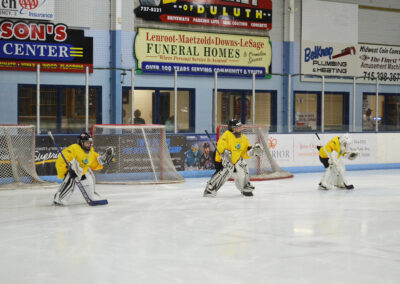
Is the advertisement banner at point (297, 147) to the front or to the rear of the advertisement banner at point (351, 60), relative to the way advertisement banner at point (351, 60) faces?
to the front

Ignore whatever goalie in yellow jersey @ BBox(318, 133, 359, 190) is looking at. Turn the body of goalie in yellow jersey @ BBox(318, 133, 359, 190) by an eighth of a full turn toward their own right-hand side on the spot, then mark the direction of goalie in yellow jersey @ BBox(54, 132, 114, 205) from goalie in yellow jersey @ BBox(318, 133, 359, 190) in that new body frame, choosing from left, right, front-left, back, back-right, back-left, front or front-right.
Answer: front-right

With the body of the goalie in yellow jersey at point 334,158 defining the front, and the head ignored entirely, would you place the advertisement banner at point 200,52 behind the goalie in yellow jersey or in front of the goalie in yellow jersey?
behind

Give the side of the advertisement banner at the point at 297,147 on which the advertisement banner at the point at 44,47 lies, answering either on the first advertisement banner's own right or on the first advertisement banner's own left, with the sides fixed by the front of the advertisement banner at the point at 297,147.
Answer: on the first advertisement banner's own right

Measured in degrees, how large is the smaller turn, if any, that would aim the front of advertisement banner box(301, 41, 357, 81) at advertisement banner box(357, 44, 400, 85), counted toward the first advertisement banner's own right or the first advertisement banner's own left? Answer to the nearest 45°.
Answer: approximately 135° to the first advertisement banner's own left

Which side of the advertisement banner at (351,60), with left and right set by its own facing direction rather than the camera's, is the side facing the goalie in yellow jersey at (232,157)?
front

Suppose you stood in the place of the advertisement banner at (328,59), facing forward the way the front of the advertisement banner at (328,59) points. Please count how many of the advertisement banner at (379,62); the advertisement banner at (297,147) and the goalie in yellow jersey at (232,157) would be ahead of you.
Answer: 2

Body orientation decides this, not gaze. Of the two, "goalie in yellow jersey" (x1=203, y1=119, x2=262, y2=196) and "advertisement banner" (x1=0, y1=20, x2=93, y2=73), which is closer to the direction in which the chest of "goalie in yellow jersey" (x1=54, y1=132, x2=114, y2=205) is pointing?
the goalie in yellow jersey

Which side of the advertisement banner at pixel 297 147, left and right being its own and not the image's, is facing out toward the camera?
front

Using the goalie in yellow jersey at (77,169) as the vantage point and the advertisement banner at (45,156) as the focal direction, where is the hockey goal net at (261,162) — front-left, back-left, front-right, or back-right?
front-right

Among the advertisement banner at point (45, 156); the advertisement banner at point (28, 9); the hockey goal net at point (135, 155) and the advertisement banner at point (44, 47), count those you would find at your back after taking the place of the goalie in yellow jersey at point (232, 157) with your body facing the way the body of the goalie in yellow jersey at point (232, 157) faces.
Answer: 4

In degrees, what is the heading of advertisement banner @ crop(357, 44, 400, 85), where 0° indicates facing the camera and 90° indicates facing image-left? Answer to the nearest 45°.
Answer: approximately 0°

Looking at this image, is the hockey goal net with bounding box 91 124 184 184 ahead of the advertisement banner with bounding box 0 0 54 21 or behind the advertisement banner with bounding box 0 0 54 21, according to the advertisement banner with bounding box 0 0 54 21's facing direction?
ahead

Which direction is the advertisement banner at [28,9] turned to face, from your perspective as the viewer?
facing the viewer

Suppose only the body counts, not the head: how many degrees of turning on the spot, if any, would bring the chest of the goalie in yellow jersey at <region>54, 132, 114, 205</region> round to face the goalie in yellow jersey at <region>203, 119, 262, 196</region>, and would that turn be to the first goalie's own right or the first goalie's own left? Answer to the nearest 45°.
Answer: approximately 45° to the first goalie's own left

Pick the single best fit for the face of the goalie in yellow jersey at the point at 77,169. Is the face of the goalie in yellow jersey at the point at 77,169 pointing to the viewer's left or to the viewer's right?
to the viewer's right

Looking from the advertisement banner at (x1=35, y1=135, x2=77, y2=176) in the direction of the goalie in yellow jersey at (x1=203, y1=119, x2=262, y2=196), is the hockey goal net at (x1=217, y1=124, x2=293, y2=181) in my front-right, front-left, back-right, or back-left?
front-left

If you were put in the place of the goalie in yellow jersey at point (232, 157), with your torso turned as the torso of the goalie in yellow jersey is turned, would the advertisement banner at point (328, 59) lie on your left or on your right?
on your left
